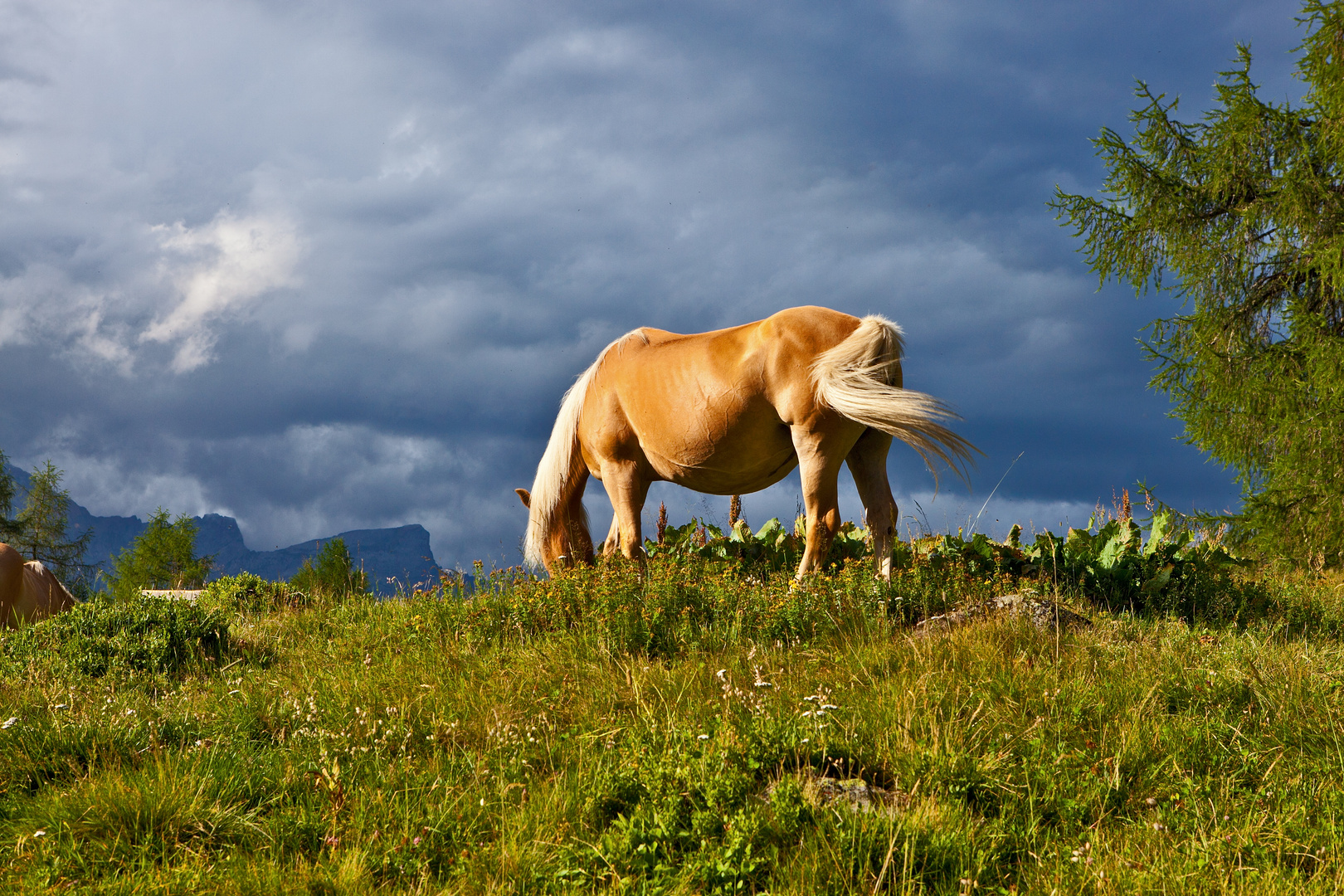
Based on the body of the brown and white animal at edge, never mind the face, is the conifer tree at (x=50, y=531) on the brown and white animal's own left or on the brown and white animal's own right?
on the brown and white animal's own left

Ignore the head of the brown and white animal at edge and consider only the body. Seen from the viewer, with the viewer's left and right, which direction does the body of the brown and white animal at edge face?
facing to the right of the viewer

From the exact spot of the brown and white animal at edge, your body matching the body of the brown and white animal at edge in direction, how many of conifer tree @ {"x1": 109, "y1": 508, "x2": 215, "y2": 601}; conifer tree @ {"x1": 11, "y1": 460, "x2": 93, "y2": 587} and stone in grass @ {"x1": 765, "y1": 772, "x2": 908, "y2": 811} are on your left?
2

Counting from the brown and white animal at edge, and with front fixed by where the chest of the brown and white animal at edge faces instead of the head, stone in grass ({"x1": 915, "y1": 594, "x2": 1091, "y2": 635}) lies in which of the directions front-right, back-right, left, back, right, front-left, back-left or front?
front-right

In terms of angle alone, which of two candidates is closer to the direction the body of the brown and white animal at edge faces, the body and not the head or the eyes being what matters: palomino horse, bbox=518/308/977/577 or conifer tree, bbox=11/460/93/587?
the palomino horse
